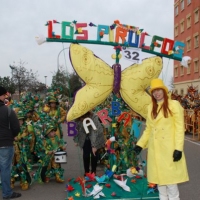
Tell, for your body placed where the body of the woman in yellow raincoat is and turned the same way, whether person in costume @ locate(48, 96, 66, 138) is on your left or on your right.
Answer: on your right

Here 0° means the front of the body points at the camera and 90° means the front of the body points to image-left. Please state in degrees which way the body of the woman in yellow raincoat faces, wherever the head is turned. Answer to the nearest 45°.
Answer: approximately 45°

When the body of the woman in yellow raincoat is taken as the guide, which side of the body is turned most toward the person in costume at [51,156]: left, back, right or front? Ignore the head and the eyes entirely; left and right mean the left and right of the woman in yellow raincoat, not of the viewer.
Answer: right

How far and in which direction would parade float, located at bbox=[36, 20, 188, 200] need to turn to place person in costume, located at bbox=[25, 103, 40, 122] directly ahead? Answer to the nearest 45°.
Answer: approximately 135° to its right

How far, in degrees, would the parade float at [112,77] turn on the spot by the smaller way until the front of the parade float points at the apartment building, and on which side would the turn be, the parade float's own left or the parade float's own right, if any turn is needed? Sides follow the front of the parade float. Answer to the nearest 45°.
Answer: approximately 180°

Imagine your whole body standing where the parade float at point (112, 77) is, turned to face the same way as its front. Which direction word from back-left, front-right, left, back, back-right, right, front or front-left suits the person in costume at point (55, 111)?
back-right

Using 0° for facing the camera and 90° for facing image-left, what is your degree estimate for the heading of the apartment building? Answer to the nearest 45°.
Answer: approximately 45°

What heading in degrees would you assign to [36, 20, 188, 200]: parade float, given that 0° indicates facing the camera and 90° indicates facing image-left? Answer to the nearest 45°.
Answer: approximately 0°

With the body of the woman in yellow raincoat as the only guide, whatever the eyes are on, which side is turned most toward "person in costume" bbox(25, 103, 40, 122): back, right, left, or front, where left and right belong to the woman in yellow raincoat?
right

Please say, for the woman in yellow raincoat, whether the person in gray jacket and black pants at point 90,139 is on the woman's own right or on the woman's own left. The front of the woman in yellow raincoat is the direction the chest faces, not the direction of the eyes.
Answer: on the woman's own right
